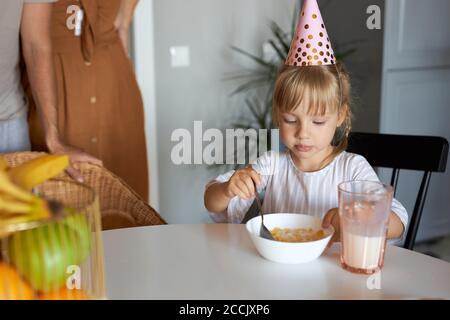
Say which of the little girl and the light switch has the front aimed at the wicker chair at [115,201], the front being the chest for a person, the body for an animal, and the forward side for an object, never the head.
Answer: the light switch

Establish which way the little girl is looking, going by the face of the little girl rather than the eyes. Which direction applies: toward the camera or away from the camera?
toward the camera

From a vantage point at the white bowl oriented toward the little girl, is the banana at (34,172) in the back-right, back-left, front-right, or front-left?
back-left

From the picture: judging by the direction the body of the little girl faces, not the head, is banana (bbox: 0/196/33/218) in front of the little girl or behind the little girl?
in front

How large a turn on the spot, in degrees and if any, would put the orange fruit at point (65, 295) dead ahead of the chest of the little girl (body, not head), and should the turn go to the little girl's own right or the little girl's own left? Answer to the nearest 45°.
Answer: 0° — they already face it

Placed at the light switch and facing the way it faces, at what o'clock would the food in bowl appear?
The food in bowl is roughly at 12 o'clock from the light switch.

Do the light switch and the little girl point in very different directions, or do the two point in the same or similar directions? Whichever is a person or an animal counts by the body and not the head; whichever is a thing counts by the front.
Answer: same or similar directions

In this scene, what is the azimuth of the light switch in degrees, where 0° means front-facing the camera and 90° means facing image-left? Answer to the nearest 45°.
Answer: approximately 0°

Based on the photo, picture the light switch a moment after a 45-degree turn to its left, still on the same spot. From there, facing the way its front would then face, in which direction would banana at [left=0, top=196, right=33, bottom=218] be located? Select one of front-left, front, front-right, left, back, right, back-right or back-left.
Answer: front-right

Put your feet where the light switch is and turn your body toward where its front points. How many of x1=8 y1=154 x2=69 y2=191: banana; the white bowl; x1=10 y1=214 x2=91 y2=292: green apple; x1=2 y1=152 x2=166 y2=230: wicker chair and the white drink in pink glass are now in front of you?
5

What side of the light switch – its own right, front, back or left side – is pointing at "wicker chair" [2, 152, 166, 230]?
front

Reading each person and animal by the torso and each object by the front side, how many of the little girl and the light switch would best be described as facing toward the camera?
2

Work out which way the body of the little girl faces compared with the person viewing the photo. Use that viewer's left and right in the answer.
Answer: facing the viewer

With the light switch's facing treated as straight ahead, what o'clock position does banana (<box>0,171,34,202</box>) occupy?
The banana is roughly at 12 o'clock from the light switch.

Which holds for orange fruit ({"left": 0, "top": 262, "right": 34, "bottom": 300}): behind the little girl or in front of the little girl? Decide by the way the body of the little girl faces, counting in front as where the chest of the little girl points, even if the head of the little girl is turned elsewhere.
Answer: in front
